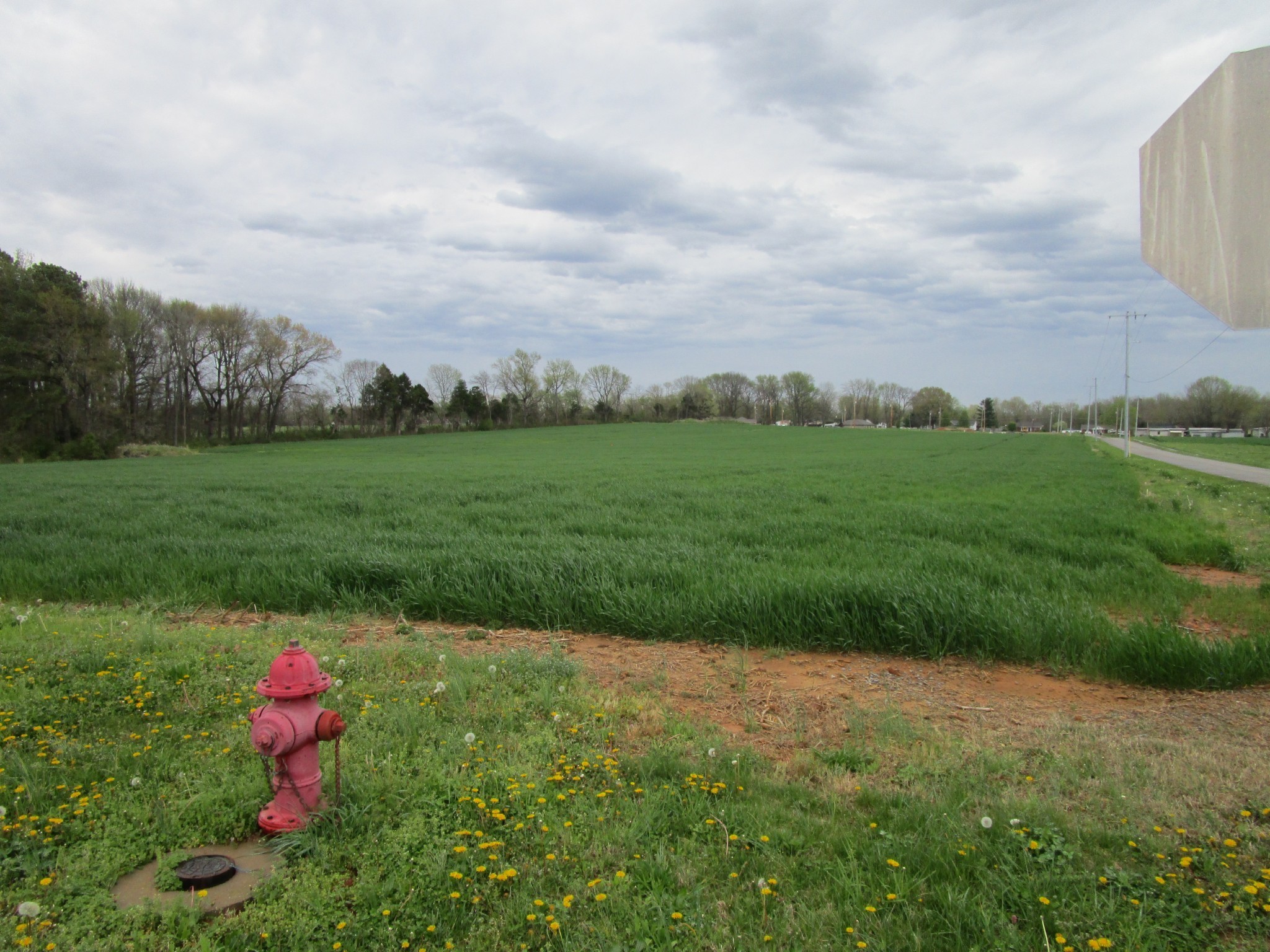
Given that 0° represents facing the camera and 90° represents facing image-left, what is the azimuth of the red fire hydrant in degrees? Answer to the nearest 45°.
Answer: approximately 45°
